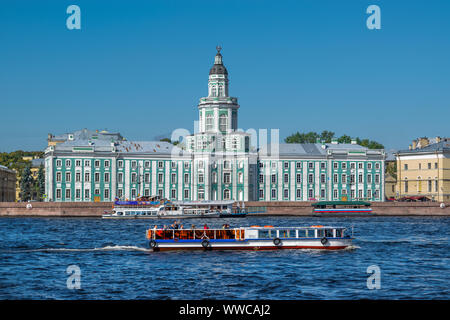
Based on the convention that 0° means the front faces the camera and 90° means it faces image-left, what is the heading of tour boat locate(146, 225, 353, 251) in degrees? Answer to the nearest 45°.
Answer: approximately 270°
